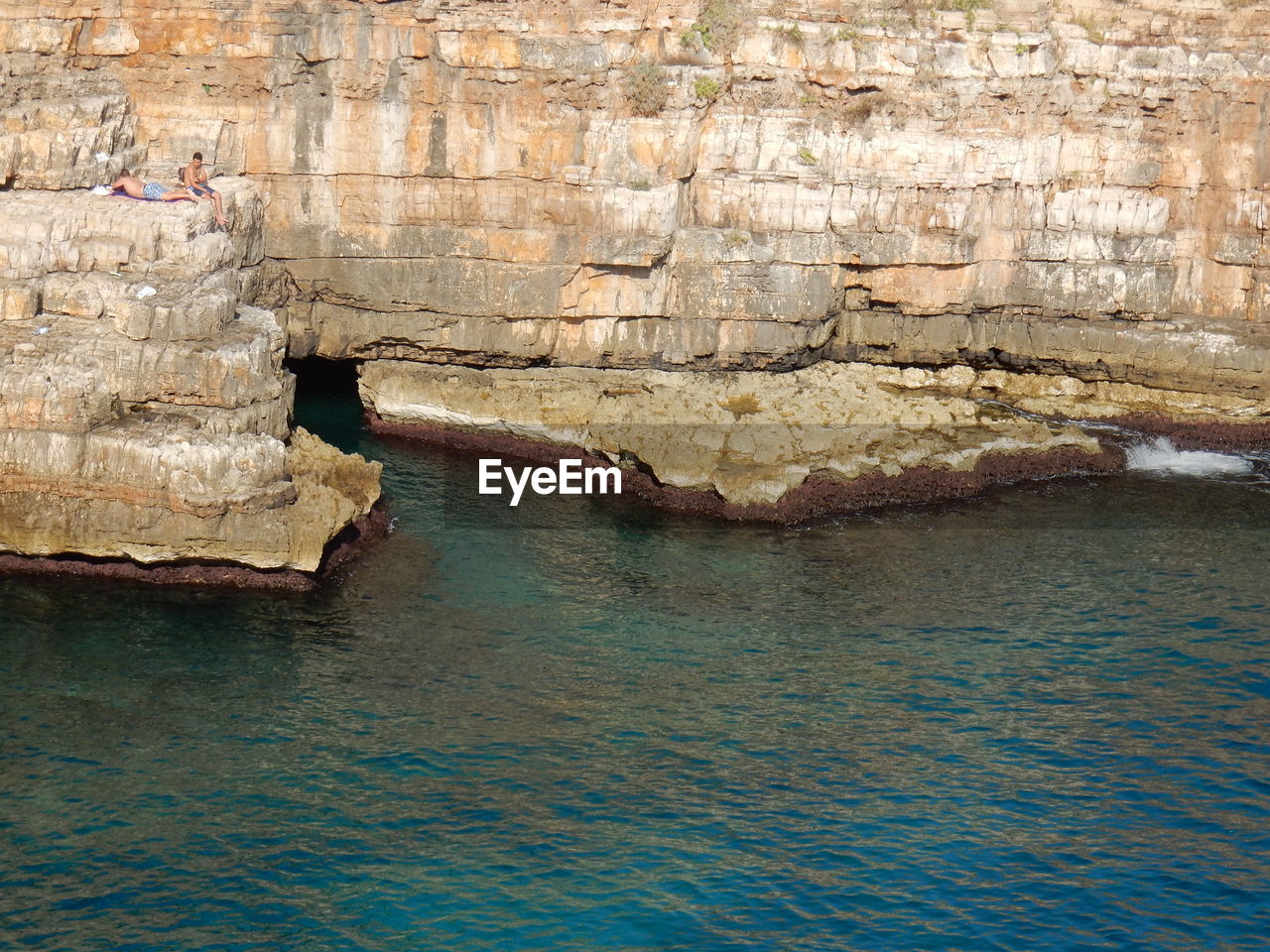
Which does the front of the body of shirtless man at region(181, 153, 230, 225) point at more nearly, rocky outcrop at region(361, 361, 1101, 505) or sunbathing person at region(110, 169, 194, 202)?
the rocky outcrop

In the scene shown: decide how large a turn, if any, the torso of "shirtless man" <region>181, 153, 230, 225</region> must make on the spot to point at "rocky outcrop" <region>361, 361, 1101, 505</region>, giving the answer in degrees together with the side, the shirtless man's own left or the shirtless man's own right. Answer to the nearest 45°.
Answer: approximately 45° to the shirtless man's own left

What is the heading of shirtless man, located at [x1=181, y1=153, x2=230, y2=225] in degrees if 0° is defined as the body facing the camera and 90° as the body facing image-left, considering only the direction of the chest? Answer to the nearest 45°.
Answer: approximately 315°

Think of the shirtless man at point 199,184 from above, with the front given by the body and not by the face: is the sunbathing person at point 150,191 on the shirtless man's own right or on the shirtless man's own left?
on the shirtless man's own right
